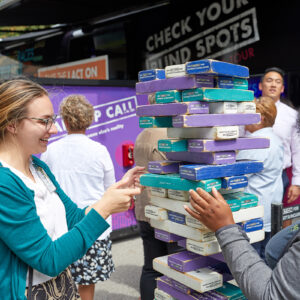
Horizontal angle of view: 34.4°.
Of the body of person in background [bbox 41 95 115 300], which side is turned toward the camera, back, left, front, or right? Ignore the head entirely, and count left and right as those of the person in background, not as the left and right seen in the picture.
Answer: back

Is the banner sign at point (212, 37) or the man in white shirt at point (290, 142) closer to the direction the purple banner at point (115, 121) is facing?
the man in white shirt

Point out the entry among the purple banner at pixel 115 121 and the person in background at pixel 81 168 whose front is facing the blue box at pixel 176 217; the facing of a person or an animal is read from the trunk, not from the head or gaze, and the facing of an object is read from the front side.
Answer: the purple banner

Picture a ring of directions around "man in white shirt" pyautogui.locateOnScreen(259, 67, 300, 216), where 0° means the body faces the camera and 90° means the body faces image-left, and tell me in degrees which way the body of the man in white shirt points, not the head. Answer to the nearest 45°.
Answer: approximately 0°

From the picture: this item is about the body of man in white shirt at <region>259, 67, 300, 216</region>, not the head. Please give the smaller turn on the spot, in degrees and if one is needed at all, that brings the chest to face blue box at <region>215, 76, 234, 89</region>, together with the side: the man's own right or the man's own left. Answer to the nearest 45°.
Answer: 0° — they already face it

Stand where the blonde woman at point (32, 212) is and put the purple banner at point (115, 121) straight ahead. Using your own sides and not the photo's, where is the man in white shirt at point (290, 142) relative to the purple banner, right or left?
right

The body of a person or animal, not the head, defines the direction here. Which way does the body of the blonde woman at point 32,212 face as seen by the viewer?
to the viewer's right

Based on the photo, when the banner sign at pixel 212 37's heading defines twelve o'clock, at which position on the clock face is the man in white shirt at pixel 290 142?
The man in white shirt is roughly at 10 o'clock from the banner sign.

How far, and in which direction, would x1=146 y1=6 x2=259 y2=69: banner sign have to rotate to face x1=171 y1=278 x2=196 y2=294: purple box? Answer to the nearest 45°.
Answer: approximately 45° to its left

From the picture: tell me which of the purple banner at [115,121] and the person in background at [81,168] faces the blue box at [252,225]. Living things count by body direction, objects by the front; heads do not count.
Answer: the purple banner
